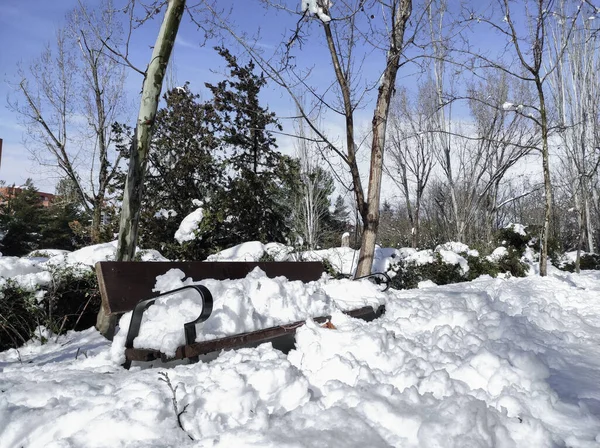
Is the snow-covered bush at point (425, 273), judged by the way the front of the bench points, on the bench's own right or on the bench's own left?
on the bench's own left

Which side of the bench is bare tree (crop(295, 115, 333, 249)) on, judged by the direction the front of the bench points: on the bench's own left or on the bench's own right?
on the bench's own left

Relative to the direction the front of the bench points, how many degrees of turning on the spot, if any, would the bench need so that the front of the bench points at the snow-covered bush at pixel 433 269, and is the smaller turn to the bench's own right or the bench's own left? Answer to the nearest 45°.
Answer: approximately 90° to the bench's own left

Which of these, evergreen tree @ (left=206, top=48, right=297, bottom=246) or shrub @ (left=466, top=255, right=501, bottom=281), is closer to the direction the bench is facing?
the shrub

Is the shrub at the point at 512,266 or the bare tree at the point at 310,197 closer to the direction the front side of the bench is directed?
the shrub

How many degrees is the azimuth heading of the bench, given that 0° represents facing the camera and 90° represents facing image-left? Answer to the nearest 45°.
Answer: approximately 315°

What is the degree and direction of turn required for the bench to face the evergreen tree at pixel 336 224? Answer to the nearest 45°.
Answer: approximately 135° to its left

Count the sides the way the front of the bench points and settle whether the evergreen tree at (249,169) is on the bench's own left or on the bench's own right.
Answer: on the bench's own left

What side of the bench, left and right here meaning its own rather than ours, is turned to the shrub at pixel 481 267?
left

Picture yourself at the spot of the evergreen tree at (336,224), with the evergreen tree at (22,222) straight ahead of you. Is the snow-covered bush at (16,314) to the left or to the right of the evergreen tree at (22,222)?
left

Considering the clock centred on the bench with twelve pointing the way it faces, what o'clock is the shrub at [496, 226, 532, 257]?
The shrub is roughly at 9 o'clock from the bench.
